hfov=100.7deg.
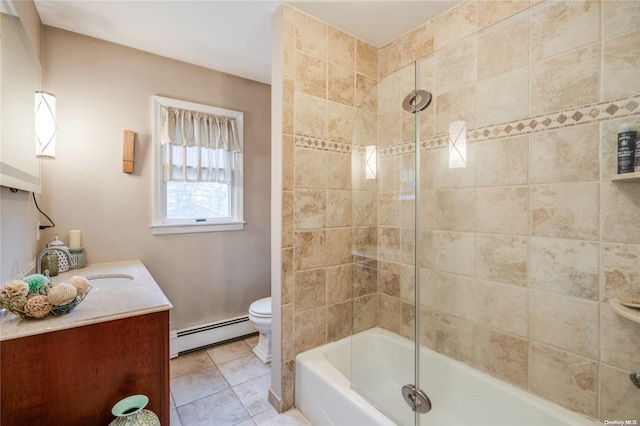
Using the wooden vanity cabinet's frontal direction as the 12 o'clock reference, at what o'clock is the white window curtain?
The white window curtain is roughly at 10 o'clock from the wooden vanity cabinet.

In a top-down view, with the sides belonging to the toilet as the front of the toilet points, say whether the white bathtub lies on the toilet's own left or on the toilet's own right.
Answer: on the toilet's own left

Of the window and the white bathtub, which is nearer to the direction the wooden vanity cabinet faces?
the white bathtub

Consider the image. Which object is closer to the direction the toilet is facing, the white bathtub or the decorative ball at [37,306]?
the decorative ball

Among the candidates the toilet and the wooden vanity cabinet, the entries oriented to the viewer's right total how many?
1

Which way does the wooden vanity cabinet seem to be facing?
to the viewer's right

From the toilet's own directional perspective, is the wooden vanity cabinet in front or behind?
in front

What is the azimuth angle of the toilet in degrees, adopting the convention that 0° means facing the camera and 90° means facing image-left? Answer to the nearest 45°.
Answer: approximately 45°

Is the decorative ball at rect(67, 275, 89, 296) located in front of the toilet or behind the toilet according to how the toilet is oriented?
in front

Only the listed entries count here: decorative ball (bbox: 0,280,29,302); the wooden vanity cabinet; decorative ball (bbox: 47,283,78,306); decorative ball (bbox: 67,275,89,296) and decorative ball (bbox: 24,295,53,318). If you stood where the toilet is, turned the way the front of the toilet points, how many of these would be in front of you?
5

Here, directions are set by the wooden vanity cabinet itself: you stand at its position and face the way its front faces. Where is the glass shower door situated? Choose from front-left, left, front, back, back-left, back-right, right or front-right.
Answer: front

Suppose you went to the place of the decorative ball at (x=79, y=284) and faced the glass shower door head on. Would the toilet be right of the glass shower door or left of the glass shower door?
left
